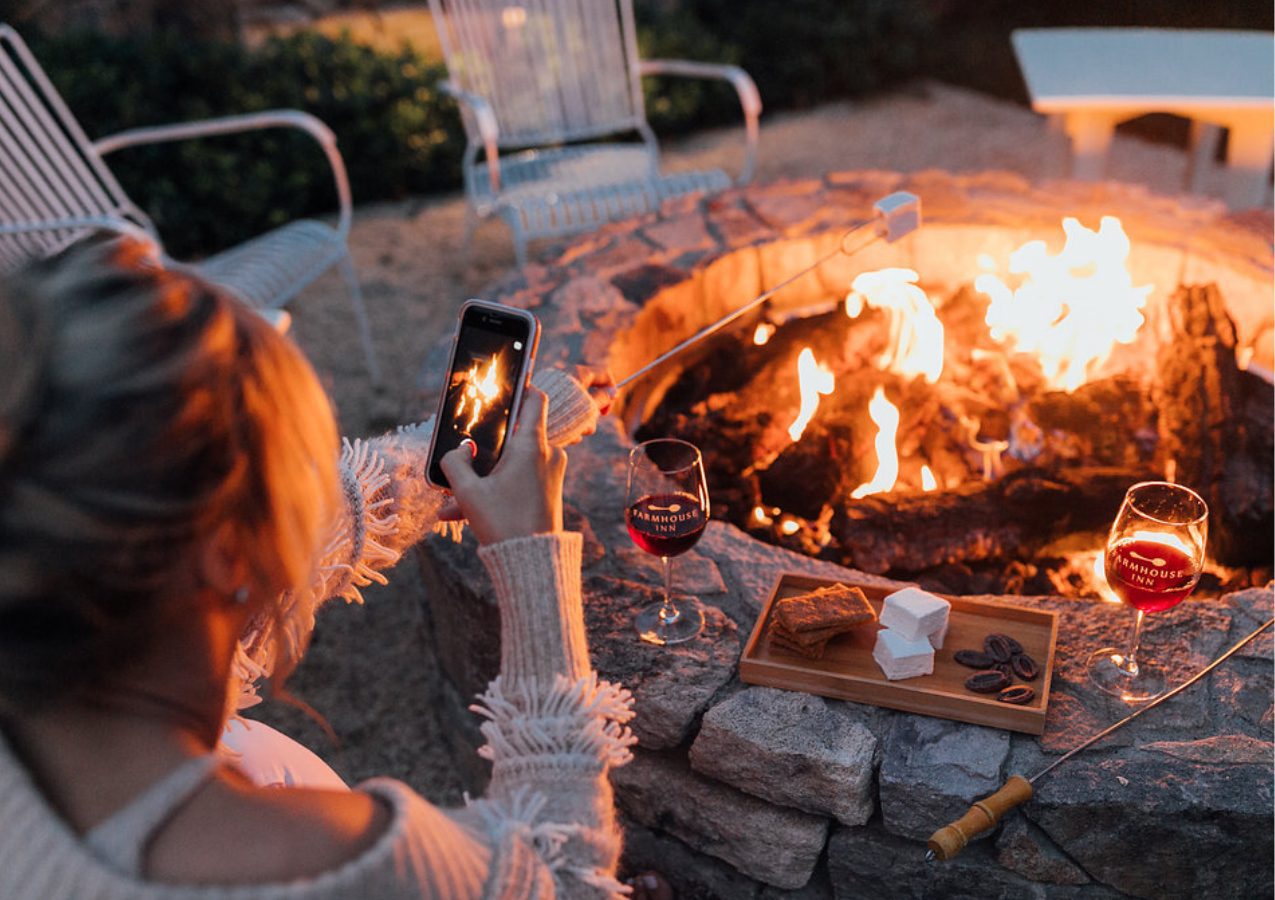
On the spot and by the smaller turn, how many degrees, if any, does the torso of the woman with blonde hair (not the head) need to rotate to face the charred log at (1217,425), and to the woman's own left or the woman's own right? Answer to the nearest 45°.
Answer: approximately 45° to the woman's own right

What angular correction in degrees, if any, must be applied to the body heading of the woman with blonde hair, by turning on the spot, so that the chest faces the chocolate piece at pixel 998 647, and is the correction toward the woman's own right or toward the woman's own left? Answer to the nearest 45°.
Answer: approximately 45° to the woman's own right

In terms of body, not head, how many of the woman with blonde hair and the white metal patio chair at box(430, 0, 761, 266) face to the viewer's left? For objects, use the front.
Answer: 0

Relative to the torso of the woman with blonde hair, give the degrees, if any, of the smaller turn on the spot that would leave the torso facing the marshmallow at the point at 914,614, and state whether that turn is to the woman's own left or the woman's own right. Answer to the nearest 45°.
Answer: approximately 45° to the woman's own right

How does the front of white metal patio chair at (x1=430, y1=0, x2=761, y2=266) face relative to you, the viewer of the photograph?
facing the viewer and to the right of the viewer

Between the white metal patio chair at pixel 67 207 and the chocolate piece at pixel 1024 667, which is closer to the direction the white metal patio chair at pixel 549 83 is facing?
the chocolate piece

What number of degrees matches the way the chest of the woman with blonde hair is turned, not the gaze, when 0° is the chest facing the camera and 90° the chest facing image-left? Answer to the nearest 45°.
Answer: approximately 225°

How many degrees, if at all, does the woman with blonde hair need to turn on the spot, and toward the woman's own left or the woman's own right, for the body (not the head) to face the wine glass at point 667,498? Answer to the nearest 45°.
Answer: approximately 45° to the woman's own right

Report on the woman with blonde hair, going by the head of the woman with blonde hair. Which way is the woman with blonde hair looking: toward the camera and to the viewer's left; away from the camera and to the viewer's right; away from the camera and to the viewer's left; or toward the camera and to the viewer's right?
away from the camera and to the viewer's right
